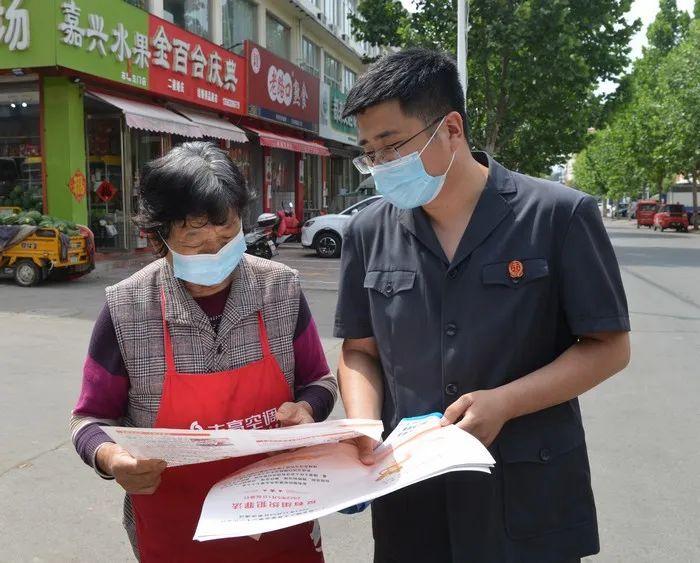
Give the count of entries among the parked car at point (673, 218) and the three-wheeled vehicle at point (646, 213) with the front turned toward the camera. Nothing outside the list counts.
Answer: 0

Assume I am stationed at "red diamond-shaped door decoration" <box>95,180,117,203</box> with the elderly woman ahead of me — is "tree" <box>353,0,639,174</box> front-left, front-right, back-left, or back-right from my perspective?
back-left

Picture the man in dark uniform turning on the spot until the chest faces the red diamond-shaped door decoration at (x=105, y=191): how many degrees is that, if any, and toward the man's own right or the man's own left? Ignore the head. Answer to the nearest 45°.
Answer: approximately 90° to the man's own right

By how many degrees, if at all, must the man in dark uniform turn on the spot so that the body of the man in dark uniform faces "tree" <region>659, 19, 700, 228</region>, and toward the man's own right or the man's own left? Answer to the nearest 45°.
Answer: approximately 135° to the man's own right
